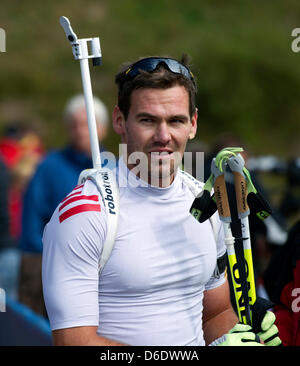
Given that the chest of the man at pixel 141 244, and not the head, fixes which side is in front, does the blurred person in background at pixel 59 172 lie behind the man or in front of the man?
behind

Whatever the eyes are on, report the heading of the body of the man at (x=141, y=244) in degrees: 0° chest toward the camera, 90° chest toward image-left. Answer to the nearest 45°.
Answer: approximately 315°

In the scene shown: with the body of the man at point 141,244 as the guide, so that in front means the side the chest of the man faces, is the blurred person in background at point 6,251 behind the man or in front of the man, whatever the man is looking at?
behind
